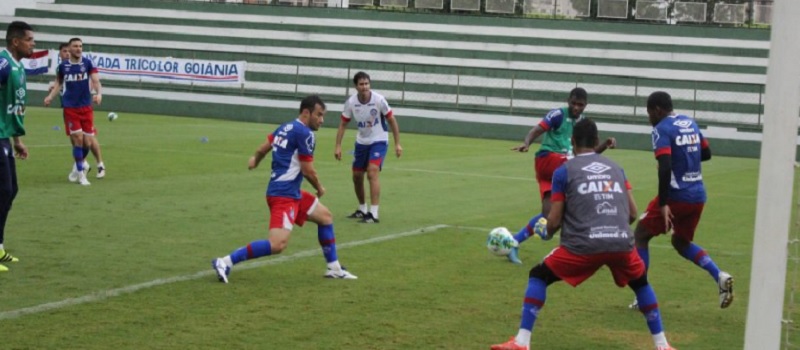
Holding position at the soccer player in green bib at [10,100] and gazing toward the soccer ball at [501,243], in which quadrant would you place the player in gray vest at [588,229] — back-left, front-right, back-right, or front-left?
front-right

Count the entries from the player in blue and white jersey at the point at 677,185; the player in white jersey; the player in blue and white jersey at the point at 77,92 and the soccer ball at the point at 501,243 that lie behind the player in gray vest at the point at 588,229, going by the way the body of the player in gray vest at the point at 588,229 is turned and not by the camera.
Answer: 0

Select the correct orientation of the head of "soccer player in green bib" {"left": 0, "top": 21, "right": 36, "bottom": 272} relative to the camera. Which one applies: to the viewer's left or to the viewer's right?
to the viewer's right

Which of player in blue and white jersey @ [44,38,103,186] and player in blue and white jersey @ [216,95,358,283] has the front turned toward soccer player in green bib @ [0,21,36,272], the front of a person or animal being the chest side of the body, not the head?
player in blue and white jersey @ [44,38,103,186]

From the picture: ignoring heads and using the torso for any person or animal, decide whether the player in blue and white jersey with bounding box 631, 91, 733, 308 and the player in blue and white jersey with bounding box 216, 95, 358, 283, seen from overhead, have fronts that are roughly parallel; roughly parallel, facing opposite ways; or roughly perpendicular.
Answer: roughly perpendicular

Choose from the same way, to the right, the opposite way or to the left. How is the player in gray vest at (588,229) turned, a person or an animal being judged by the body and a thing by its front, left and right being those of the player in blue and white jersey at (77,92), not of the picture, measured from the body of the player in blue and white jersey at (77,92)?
the opposite way

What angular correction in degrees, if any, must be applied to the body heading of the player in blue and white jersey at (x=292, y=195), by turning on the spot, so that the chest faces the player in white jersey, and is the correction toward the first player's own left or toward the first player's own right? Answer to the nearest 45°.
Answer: approximately 45° to the first player's own left

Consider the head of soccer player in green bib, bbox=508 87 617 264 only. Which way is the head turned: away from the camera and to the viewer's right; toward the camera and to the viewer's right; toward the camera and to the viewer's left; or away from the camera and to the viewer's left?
toward the camera and to the viewer's left

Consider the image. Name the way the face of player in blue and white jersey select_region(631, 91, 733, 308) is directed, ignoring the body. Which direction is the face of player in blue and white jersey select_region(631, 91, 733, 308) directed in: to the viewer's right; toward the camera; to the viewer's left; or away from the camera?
to the viewer's left

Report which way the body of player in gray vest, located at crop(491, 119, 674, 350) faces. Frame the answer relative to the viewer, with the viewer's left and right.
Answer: facing away from the viewer

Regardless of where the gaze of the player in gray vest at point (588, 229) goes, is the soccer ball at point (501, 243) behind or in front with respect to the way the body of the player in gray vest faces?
in front

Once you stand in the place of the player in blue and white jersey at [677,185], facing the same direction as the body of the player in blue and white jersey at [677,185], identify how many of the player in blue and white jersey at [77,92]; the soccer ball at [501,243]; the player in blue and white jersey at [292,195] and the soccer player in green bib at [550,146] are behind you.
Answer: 0

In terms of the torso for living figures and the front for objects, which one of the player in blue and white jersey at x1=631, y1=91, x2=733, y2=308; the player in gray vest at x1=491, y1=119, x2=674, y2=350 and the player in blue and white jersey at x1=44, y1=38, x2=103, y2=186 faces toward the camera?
the player in blue and white jersey at x1=44, y1=38, x2=103, y2=186

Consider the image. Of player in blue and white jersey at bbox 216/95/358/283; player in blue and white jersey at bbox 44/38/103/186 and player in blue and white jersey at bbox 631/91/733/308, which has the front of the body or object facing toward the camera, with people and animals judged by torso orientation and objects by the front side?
player in blue and white jersey at bbox 44/38/103/186

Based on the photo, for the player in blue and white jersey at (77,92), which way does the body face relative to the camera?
toward the camera

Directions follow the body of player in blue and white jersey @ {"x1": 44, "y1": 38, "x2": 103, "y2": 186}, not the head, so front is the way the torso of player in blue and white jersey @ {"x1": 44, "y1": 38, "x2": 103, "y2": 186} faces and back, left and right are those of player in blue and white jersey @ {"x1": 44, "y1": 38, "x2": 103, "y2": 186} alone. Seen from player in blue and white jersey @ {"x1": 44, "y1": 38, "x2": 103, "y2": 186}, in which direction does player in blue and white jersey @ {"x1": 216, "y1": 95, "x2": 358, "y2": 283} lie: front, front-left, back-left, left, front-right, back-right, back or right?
front
